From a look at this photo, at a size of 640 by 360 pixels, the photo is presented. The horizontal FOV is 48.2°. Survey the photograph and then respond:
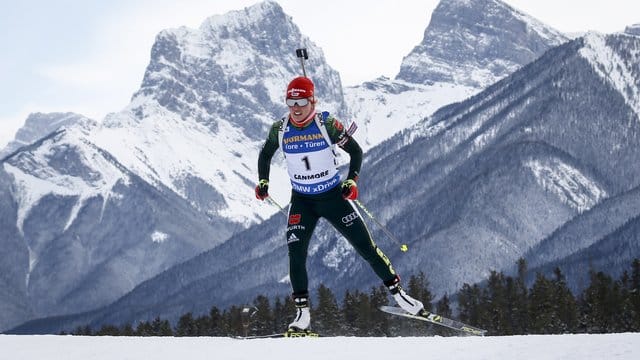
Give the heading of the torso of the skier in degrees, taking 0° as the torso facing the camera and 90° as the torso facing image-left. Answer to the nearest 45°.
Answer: approximately 0°
